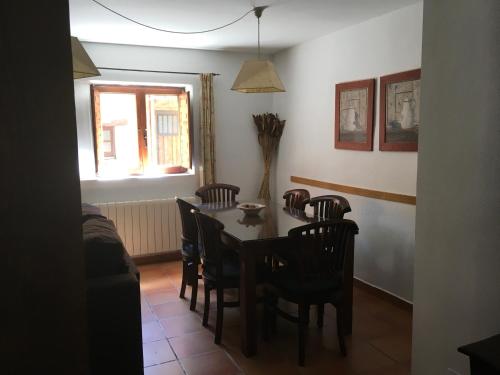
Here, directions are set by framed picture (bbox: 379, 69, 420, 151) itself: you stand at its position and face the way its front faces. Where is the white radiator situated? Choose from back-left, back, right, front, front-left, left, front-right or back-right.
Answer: front-right

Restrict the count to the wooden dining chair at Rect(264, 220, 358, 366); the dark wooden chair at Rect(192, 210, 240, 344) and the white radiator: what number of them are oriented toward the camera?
1

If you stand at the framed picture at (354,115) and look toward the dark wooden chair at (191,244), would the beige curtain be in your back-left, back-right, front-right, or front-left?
front-right

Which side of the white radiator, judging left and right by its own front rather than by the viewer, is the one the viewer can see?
front

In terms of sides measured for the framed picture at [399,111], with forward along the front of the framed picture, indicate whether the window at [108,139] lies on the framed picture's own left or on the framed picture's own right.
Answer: on the framed picture's own right

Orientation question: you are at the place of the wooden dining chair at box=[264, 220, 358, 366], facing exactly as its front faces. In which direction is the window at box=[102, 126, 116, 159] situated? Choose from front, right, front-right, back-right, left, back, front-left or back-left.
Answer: front

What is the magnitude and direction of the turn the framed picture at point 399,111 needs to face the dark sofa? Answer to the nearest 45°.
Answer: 0° — it already faces it

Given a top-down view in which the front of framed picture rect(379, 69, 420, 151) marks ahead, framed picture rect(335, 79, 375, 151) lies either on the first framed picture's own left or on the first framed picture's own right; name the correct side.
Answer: on the first framed picture's own right

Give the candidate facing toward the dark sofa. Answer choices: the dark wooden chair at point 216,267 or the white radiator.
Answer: the white radiator

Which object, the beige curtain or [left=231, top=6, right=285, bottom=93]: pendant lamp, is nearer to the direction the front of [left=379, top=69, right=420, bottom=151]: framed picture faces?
the pendant lamp

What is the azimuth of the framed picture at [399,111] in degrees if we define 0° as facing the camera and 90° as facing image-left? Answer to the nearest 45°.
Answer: approximately 45°

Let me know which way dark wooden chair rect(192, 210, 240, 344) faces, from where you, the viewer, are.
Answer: facing away from the viewer and to the right of the viewer

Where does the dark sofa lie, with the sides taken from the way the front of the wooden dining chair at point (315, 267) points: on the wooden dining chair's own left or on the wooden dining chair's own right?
on the wooden dining chair's own left

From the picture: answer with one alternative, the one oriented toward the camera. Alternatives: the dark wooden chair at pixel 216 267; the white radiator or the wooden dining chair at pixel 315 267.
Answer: the white radiator

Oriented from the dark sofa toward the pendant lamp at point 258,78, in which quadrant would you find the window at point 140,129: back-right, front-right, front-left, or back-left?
front-left

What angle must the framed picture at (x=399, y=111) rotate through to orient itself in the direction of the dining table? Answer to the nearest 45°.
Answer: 0° — it already faces it

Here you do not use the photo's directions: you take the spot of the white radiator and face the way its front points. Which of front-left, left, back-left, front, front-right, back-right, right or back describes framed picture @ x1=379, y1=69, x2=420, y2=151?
front-left

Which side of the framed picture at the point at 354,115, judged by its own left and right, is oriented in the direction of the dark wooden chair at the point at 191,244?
front
